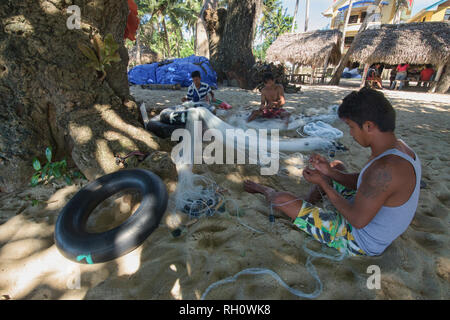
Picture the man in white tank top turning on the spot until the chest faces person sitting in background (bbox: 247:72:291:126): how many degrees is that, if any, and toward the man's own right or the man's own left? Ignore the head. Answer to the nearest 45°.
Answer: approximately 45° to the man's own right

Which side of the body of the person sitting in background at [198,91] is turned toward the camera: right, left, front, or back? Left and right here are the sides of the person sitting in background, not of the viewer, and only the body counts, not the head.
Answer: front

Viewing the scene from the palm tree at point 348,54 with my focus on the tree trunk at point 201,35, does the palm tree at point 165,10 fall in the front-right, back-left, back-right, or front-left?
front-right

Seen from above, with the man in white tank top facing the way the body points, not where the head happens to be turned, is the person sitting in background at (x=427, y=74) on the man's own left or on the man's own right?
on the man's own right

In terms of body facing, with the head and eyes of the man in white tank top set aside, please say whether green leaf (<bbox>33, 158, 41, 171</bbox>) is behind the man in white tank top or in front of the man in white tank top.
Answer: in front

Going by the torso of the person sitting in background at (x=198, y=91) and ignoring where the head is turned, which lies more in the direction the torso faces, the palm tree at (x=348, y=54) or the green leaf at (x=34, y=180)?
the green leaf

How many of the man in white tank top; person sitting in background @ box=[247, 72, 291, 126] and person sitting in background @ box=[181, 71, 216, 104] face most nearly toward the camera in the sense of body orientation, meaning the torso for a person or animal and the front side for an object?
2

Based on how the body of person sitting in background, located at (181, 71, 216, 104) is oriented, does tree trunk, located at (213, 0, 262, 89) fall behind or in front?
behind

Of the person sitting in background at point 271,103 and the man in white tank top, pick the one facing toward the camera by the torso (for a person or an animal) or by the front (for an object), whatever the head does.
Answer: the person sitting in background

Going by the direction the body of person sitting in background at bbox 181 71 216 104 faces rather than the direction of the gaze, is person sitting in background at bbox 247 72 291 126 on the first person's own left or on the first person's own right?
on the first person's own left

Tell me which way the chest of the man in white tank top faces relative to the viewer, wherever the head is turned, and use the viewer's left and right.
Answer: facing to the left of the viewer

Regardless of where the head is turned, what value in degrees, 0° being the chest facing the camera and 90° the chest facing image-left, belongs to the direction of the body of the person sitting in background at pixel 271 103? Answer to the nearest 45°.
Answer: approximately 0°

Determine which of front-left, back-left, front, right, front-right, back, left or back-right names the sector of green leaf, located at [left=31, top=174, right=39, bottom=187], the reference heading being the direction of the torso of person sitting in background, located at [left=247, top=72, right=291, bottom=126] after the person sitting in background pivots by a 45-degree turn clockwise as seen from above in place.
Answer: front

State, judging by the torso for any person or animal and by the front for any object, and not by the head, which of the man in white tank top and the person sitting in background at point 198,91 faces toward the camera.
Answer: the person sitting in background

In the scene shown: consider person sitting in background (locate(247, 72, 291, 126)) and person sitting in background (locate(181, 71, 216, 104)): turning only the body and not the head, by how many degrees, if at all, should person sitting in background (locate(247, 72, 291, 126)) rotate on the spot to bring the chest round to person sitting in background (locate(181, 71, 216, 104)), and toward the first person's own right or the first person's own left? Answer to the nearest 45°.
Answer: approximately 90° to the first person's own right

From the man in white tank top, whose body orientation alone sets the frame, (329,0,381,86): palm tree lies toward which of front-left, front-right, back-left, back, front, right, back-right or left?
right

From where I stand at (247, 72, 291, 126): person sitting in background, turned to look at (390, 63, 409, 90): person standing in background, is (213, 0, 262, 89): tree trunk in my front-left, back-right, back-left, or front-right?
front-left
